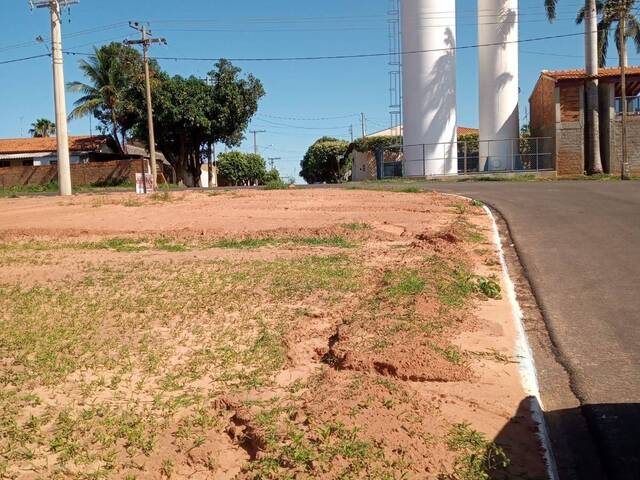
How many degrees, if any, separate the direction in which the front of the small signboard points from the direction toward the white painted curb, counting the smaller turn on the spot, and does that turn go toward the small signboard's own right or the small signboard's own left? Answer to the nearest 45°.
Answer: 0° — it already faces it

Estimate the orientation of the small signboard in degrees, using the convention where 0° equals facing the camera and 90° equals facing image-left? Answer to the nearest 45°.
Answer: approximately 0°

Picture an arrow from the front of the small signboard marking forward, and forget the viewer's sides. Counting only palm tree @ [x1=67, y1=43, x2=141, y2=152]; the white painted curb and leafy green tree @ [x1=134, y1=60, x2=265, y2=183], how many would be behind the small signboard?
2

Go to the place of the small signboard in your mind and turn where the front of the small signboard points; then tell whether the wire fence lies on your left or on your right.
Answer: on your left

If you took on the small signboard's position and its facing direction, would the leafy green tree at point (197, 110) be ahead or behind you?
behind

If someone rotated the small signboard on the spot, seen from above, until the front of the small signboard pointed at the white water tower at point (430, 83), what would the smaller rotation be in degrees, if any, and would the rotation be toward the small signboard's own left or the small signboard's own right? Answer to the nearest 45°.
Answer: approximately 135° to the small signboard's own left

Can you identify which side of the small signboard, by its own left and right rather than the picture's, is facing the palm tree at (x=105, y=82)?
back

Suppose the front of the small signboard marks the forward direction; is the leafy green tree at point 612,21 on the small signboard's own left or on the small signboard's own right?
on the small signboard's own left
